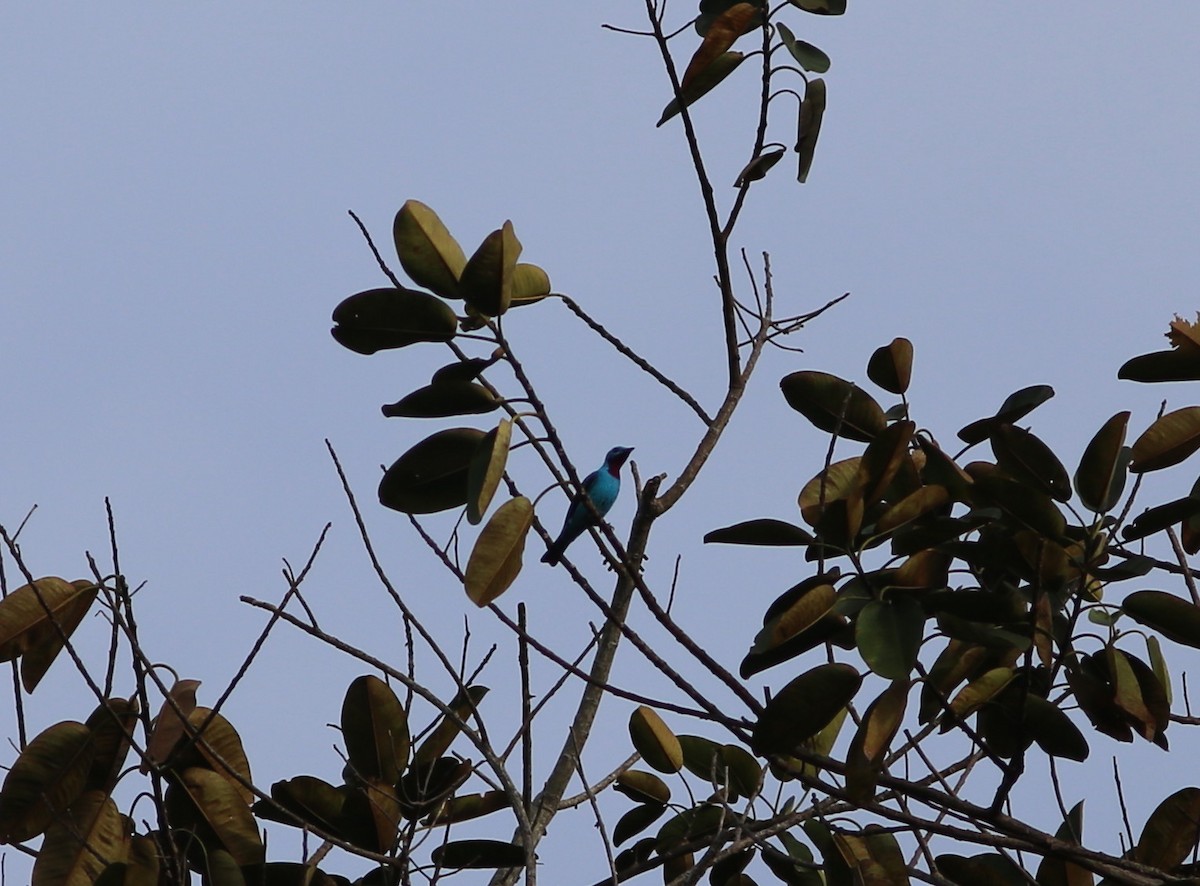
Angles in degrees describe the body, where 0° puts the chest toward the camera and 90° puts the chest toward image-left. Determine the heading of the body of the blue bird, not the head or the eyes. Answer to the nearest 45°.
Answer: approximately 270°
